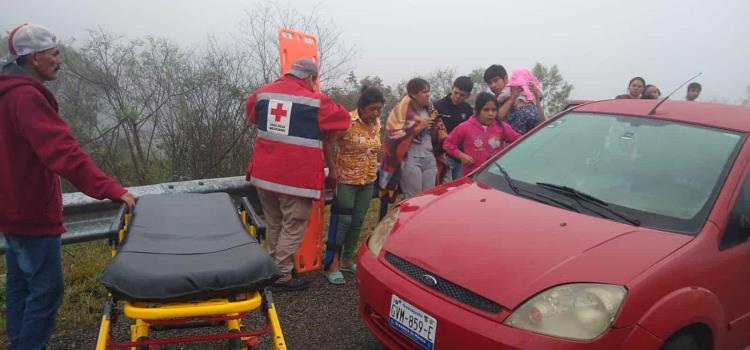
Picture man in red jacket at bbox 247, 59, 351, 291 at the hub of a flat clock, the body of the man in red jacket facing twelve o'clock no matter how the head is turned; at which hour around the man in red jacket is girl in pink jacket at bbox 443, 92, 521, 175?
The girl in pink jacket is roughly at 1 o'clock from the man in red jacket.

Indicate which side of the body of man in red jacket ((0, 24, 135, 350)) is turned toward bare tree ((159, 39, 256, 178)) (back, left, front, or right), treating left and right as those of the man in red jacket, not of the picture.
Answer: left

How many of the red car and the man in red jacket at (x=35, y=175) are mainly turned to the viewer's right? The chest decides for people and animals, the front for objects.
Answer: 1

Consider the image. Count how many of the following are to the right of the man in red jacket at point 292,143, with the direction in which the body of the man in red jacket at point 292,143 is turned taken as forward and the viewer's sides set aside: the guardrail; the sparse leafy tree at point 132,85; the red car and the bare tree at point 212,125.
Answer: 1

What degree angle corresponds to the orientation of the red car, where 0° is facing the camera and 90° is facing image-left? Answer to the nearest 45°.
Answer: approximately 45°

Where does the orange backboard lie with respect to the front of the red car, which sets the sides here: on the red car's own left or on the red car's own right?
on the red car's own right

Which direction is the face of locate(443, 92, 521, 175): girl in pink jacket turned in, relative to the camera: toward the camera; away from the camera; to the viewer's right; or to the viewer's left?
toward the camera

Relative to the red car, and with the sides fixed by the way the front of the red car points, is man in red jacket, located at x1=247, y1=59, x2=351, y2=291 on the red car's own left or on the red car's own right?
on the red car's own right

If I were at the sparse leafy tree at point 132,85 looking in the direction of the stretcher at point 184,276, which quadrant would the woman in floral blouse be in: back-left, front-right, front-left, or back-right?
front-left

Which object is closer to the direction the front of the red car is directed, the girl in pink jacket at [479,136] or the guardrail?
the guardrail

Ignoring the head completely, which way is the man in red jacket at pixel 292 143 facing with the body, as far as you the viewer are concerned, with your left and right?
facing away from the viewer and to the right of the viewer

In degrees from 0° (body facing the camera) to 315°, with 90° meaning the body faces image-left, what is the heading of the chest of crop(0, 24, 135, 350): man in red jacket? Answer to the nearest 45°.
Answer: approximately 270°

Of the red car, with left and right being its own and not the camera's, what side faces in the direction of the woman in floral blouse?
right

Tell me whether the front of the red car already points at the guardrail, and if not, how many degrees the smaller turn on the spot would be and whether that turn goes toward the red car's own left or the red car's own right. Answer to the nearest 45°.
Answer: approximately 45° to the red car's own right

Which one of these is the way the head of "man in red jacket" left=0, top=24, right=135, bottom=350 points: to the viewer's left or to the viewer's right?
to the viewer's right

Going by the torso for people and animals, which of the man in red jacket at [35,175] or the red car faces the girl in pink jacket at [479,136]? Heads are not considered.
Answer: the man in red jacket

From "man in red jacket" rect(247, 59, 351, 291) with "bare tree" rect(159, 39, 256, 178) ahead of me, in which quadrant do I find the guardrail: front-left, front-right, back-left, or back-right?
front-left
